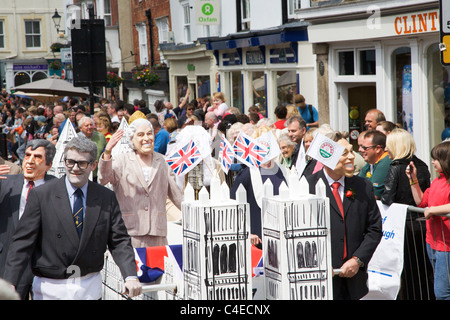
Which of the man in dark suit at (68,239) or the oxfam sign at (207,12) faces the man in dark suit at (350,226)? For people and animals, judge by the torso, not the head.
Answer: the oxfam sign

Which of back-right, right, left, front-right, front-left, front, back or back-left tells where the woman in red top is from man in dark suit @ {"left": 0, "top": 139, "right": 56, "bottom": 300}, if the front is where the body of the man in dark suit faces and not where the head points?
back-left

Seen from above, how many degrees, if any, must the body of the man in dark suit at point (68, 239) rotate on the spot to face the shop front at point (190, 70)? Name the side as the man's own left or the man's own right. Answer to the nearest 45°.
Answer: approximately 180°

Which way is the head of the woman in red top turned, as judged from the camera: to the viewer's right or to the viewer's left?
to the viewer's left

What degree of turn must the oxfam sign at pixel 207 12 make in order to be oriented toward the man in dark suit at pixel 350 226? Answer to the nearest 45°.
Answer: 0° — it already faces them

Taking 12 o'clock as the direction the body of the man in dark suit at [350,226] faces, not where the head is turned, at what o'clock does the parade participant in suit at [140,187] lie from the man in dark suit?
The parade participant in suit is roughly at 4 o'clock from the man in dark suit.

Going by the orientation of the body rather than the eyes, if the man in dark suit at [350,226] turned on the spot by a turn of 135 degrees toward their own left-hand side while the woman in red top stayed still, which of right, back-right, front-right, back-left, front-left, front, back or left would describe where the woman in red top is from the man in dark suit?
front

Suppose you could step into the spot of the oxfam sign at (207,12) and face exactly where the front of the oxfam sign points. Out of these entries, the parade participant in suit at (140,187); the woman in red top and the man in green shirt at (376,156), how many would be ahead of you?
3

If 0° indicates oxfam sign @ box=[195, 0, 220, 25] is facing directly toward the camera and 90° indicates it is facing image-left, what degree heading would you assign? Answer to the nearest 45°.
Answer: approximately 0°

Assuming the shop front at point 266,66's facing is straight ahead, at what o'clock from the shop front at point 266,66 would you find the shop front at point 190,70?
the shop front at point 190,70 is roughly at 4 o'clock from the shop front at point 266,66.

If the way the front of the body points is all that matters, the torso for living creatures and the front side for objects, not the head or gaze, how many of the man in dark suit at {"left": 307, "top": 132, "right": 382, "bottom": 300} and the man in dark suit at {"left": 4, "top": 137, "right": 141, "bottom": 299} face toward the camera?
2
